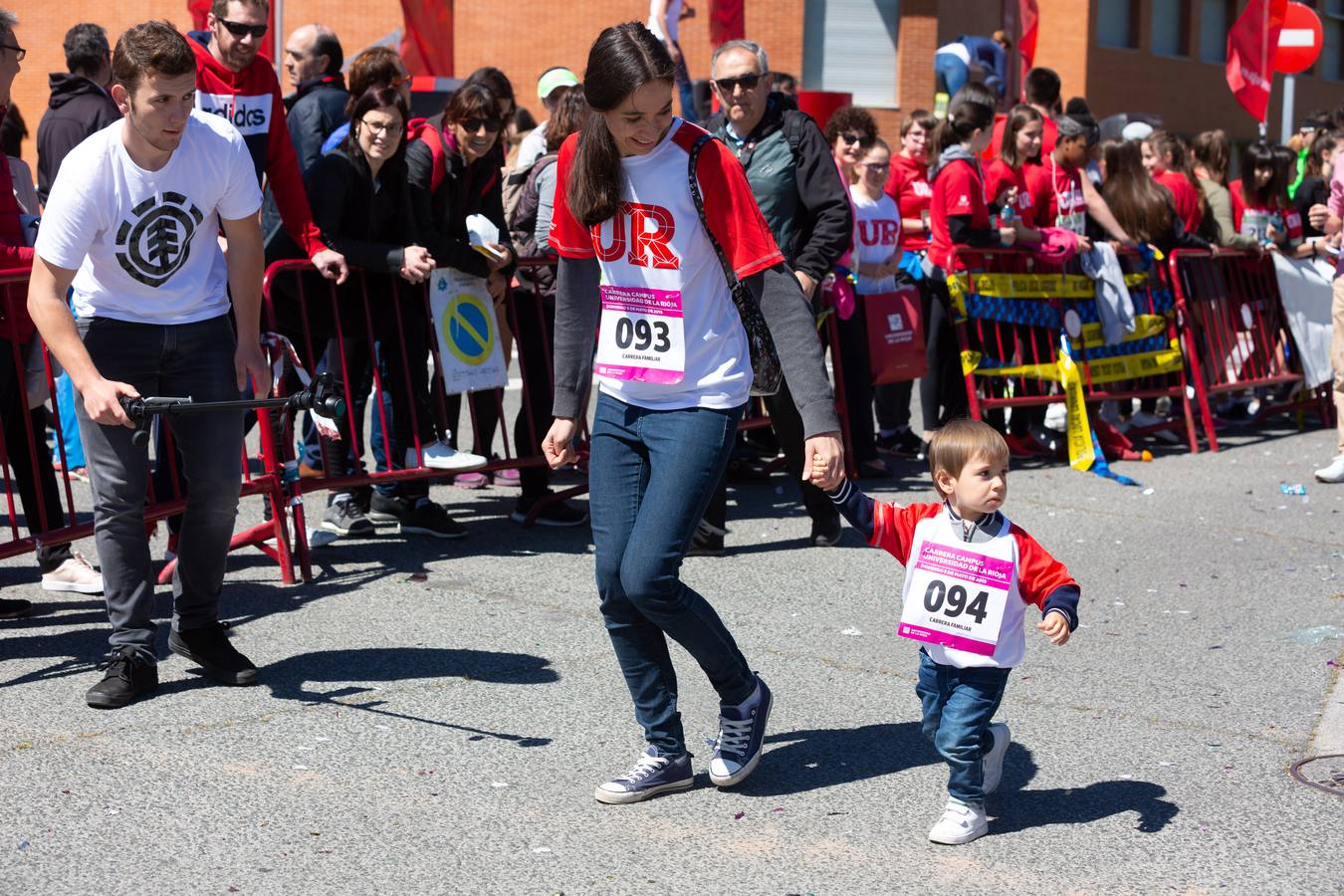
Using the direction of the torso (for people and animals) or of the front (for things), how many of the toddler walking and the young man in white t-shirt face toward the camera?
2

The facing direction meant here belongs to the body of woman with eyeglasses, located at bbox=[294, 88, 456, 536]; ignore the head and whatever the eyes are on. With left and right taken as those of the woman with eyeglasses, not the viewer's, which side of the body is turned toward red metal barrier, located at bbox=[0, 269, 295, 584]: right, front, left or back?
right

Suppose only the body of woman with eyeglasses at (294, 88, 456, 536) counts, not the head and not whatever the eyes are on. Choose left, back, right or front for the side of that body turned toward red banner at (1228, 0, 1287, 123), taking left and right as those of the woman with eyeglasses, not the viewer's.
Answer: left

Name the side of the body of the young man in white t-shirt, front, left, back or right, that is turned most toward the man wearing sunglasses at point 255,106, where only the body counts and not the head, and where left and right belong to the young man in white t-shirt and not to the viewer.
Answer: back

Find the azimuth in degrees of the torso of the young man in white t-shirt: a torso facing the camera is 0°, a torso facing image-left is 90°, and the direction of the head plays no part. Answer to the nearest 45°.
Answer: approximately 0°

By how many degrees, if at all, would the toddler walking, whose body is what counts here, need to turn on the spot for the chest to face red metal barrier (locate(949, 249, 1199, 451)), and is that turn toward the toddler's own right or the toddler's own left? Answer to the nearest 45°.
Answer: approximately 180°

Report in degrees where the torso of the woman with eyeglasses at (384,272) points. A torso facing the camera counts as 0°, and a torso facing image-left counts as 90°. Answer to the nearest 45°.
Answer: approximately 315°

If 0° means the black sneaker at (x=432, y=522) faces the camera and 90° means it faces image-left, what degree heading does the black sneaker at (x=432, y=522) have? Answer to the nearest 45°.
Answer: approximately 315°

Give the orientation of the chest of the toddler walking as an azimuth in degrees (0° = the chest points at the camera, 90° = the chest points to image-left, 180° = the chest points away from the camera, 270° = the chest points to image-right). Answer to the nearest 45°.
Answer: approximately 0°

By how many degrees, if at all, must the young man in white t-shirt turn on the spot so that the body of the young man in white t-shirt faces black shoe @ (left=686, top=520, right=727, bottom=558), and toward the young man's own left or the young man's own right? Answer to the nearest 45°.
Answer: approximately 135° to the young man's own left
